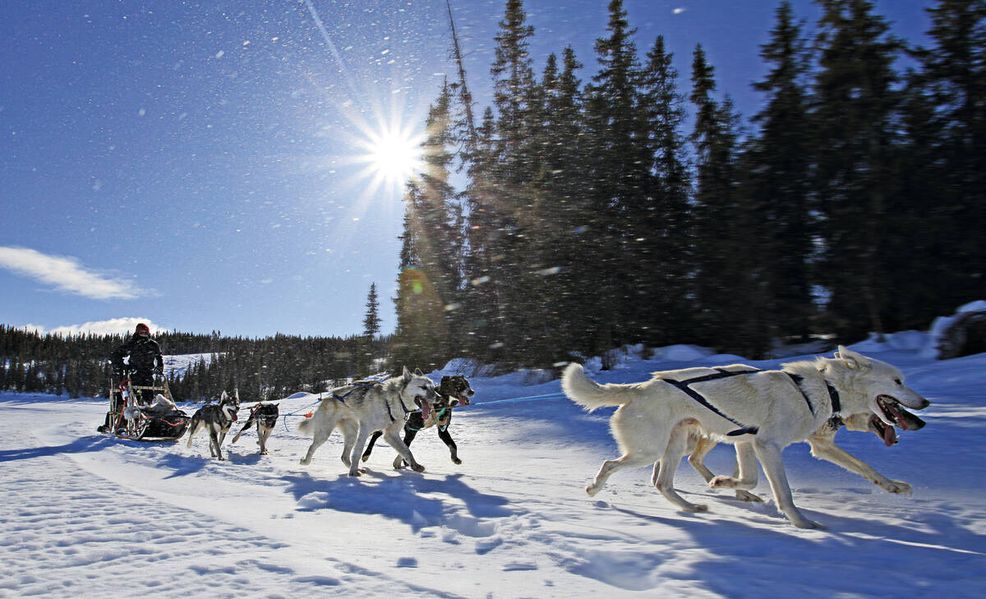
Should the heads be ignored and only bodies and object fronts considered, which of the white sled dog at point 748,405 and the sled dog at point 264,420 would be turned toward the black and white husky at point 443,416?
the sled dog

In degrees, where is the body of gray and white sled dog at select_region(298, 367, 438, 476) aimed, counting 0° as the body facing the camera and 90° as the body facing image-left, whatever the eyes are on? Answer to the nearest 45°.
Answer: approximately 315°

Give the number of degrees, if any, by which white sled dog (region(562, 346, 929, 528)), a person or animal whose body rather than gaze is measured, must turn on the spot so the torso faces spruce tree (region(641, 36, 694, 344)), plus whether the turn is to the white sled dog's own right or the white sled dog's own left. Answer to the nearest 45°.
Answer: approximately 90° to the white sled dog's own left

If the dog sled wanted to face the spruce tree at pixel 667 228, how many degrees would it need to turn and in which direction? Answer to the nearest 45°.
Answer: approximately 45° to its left

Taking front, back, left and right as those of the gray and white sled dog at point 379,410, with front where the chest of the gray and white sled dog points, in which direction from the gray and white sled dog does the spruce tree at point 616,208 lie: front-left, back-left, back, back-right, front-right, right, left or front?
left

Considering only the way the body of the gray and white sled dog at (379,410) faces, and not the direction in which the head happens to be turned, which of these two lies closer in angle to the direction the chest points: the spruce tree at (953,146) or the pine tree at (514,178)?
the spruce tree

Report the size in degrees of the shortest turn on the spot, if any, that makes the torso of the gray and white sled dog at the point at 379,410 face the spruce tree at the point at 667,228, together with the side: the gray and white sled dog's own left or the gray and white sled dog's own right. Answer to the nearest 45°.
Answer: approximately 90° to the gray and white sled dog's own left

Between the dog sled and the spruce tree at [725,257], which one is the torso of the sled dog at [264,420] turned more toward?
the spruce tree

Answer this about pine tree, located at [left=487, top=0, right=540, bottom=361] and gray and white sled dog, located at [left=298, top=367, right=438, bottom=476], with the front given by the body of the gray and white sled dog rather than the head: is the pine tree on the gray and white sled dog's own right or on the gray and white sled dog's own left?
on the gray and white sled dog's own left

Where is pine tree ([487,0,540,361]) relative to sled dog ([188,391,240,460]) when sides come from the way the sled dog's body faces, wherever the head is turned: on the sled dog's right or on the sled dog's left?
on the sled dog's left

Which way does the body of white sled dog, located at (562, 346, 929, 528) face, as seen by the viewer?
to the viewer's right

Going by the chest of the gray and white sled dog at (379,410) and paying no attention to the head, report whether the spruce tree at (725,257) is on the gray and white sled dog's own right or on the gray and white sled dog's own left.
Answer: on the gray and white sled dog's own left

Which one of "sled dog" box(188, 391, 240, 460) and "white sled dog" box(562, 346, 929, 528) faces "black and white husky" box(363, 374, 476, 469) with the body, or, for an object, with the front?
the sled dog
